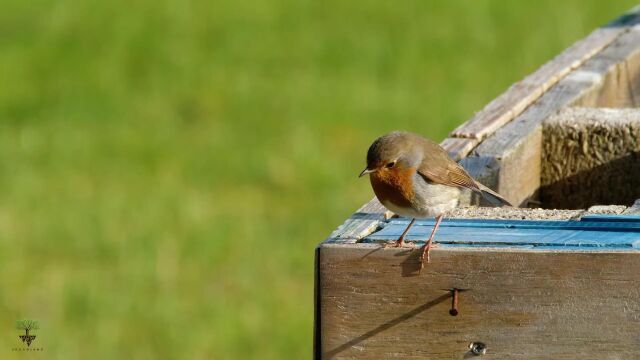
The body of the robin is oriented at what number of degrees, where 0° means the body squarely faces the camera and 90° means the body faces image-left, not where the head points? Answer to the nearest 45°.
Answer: approximately 45°
